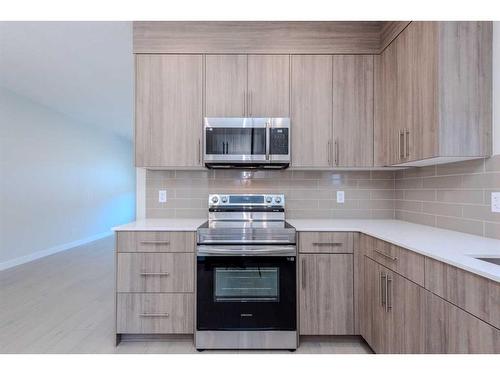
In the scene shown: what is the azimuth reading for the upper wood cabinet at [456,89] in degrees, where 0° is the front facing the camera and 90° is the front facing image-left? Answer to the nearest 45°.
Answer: approximately 45°

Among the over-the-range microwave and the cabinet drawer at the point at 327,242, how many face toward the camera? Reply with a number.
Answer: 2

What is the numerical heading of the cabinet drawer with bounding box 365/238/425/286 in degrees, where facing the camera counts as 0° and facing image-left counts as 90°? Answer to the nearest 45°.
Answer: approximately 45°

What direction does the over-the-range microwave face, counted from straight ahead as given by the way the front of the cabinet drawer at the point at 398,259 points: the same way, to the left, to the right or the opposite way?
to the left

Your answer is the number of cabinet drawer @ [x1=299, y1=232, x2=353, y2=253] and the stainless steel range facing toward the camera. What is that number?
2

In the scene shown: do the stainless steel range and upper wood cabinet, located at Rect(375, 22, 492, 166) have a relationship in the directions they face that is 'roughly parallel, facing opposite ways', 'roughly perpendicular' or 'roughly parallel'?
roughly perpendicular
